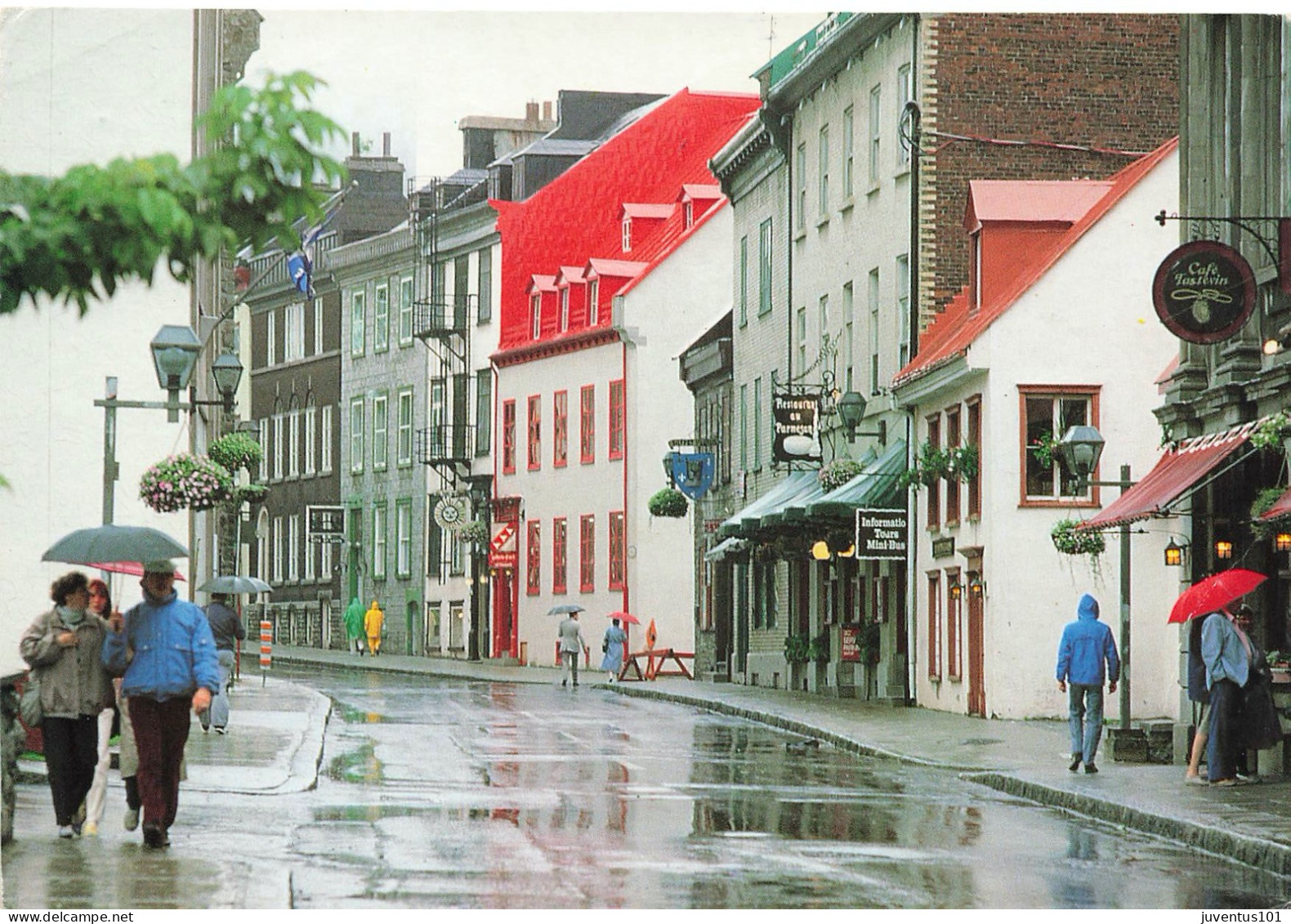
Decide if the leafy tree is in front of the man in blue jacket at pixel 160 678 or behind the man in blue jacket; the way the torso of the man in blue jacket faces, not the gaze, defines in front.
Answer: in front

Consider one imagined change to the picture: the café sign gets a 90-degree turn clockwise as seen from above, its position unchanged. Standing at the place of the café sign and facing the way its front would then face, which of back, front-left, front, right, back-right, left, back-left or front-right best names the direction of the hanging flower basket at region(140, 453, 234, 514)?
front

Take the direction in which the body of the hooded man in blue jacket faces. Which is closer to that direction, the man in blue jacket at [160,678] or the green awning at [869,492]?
the green awning

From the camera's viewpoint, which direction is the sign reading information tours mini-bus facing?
toward the camera

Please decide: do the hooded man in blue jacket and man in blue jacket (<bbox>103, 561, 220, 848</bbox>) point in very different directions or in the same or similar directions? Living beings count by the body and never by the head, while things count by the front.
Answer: very different directions

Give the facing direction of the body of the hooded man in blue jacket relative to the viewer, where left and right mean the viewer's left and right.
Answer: facing away from the viewer

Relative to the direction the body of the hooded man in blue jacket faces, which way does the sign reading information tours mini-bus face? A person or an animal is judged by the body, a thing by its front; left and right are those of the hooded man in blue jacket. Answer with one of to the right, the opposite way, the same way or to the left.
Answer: the opposite way

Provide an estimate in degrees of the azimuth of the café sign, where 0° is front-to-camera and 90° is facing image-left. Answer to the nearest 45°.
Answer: approximately 0°

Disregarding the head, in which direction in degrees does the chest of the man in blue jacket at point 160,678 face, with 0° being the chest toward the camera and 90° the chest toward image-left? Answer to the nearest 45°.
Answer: approximately 0°

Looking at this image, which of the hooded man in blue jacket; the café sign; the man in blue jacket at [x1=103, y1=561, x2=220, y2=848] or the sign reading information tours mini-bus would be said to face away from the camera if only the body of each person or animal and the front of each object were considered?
the hooded man in blue jacket

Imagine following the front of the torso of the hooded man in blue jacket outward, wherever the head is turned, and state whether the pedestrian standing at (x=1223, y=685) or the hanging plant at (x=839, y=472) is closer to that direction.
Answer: the hanging plant

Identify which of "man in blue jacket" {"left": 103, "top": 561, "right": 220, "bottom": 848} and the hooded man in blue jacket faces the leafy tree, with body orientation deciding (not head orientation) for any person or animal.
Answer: the man in blue jacket
